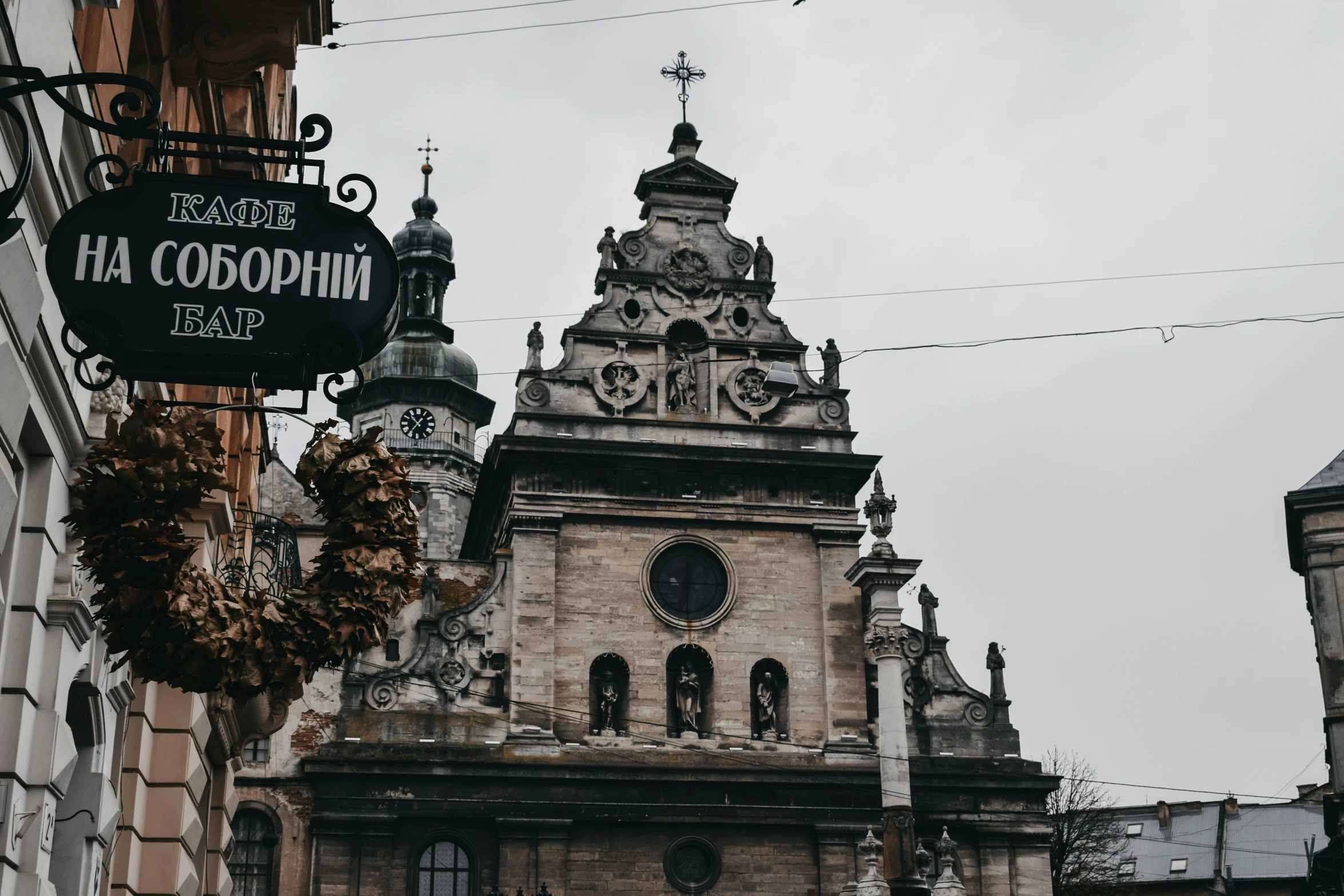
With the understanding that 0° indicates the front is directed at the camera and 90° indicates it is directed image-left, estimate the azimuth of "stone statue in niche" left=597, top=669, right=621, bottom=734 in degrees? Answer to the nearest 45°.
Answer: approximately 0°

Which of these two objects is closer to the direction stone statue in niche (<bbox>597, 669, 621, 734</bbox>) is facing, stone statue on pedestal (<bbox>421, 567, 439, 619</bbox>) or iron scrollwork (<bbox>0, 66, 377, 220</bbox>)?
the iron scrollwork

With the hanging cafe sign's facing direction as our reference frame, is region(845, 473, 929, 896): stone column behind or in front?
behind

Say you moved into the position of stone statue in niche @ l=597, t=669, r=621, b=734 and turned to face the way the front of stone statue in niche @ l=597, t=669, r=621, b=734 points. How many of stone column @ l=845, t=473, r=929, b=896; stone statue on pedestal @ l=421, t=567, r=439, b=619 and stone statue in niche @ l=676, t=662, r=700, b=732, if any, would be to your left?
2

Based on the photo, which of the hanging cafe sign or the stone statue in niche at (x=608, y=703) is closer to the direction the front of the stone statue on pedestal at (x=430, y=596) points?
the hanging cafe sign

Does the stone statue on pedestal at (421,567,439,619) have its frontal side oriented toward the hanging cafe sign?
yes
